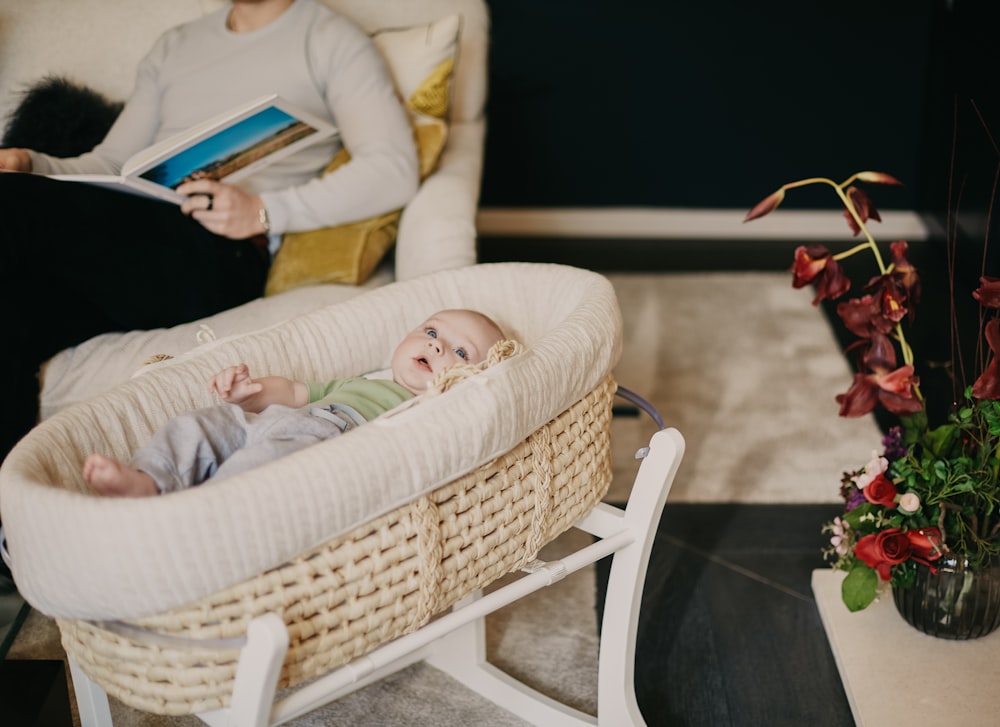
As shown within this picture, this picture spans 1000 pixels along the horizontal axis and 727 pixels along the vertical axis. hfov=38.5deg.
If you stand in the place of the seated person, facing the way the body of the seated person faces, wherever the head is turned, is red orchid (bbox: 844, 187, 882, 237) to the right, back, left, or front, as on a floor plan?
left

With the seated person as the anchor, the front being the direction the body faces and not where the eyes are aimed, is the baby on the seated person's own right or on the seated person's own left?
on the seated person's own left

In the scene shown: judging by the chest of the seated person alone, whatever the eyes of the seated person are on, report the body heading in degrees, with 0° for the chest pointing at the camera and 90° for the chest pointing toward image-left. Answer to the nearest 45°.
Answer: approximately 45°

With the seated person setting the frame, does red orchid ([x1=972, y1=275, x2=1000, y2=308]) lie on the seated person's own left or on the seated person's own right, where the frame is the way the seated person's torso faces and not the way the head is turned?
on the seated person's own left

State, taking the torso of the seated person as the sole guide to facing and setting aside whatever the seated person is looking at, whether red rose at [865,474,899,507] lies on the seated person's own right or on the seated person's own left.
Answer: on the seated person's own left

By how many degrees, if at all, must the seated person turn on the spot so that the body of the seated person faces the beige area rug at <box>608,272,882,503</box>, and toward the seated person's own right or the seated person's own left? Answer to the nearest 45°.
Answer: approximately 135° to the seated person's own left

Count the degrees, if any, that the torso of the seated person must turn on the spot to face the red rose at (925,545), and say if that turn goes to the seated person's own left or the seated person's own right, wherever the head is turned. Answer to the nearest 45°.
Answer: approximately 90° to the seated person's own left

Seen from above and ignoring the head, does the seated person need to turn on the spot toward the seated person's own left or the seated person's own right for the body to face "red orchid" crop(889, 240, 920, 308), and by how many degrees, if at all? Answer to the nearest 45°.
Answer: approximately 90° to the seated person's own left
